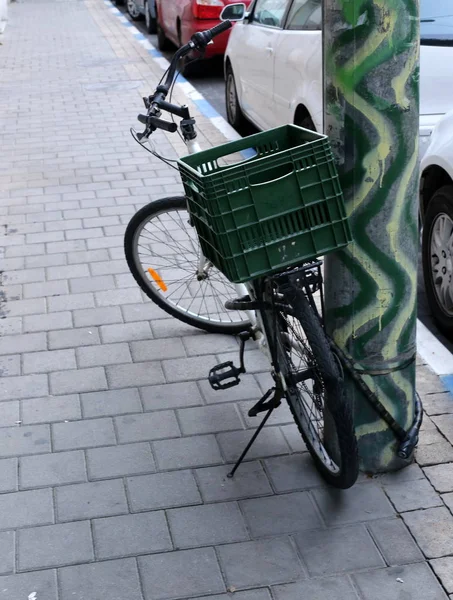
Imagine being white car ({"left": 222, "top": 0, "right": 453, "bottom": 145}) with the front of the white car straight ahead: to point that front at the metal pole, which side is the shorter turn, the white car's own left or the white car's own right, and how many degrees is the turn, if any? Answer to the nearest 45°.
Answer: approximately 135° to the white car's own left

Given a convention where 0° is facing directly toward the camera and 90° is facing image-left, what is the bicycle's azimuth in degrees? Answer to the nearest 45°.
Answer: approximately 135°

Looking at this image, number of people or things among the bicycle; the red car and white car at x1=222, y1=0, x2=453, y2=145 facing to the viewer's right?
0

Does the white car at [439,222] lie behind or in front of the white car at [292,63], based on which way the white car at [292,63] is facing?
behind

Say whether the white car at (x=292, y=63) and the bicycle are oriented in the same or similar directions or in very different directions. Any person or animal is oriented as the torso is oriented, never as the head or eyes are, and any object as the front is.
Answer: same or similar directions

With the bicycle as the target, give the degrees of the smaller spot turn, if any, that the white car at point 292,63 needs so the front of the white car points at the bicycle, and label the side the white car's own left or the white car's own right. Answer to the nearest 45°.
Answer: approximately 135° to the white car's own left

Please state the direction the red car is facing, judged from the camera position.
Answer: facing away from the viewer and to the left of the viewer

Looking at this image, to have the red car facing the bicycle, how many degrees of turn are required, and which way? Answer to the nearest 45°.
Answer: approximately 135° to its left

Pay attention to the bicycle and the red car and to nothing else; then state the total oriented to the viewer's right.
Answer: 0

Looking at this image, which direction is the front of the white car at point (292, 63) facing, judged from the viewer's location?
facing away from the viewer and to the left of the viewer

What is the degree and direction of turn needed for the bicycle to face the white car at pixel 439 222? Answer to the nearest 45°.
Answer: approximately 90° to its right
